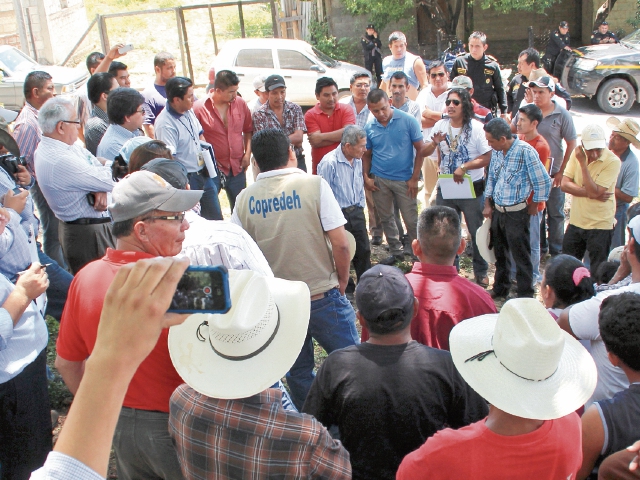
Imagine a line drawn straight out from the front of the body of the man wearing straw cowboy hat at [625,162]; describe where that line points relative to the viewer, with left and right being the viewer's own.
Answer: facing to the left of the viewer

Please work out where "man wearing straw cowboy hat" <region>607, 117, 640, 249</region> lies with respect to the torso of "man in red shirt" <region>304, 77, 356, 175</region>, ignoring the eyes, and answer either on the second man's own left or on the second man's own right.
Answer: on the second man's own left

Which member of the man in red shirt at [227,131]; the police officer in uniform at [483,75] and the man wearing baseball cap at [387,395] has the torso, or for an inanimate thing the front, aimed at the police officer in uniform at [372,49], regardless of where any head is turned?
the man wearing baseball cap

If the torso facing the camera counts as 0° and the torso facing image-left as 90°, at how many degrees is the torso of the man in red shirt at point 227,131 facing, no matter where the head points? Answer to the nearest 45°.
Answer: approximately 315°

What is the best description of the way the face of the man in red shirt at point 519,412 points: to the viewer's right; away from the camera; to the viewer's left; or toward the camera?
away from the camera

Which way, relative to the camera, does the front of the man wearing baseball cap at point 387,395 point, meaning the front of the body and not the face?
away from the camera

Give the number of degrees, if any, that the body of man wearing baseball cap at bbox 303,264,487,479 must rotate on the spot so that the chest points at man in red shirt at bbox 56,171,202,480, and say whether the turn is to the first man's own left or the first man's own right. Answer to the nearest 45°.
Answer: approximately 90° to the first man's own left

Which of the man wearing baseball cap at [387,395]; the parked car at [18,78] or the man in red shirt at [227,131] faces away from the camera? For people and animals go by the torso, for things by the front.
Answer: the man wearing baseball cap

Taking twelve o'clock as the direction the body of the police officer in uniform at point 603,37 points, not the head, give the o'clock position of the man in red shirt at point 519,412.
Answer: The man in red shirt is roughly at 12 o'clock from the police officer in uniform.

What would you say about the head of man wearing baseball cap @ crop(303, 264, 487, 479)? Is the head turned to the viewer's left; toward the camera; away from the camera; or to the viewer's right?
away from the camera

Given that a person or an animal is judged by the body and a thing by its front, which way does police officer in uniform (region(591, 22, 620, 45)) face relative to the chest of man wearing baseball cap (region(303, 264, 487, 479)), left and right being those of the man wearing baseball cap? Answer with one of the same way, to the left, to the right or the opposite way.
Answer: the opposite way

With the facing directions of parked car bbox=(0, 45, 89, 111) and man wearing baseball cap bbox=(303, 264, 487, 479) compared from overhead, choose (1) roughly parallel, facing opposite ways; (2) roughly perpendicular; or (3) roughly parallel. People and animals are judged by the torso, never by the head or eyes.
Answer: roughly perpendicular

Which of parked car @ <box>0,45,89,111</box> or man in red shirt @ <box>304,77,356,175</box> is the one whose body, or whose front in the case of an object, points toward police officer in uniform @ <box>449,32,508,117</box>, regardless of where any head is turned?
the parked car
